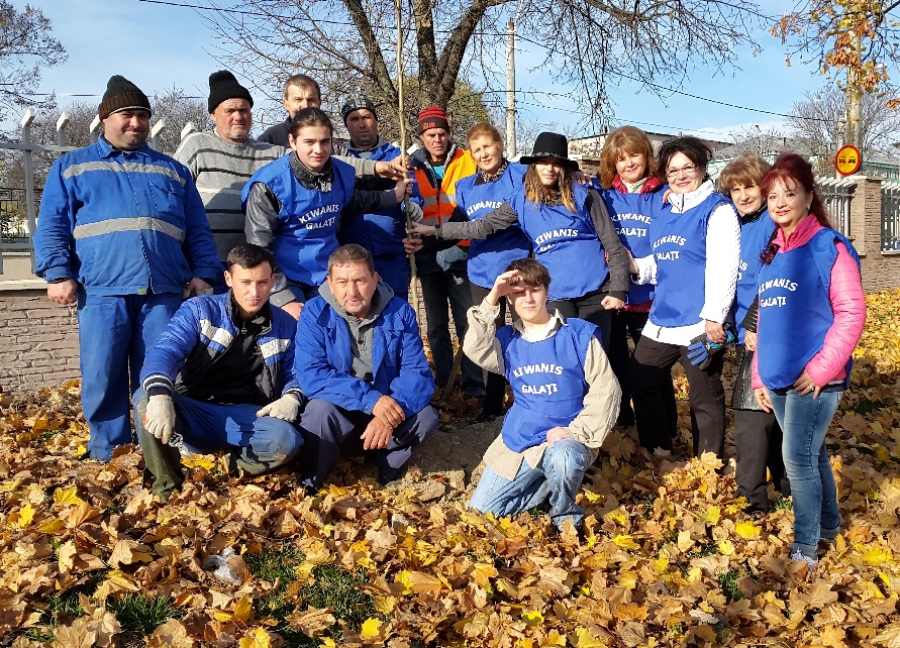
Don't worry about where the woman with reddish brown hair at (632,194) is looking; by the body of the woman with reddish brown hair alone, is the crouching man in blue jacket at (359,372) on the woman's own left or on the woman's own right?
on the woman's own right

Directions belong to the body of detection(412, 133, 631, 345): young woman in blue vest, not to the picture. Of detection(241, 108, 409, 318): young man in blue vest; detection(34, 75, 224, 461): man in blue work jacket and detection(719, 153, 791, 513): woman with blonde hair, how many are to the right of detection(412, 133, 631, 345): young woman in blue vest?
2

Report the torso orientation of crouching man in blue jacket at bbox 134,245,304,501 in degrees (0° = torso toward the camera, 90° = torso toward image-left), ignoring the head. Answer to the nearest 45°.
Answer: approximately 0°

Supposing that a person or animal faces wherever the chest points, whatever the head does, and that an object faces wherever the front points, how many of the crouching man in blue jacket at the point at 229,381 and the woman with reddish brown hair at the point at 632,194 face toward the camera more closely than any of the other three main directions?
2
